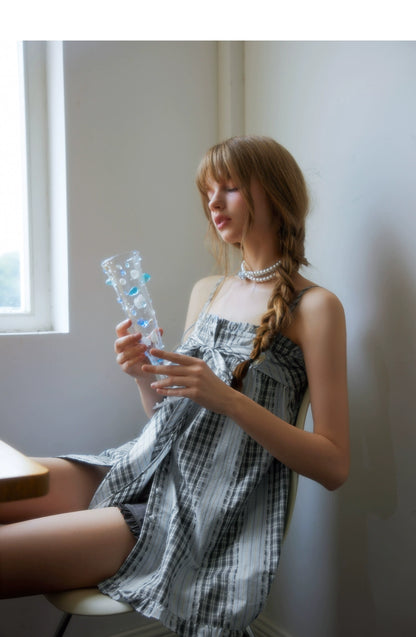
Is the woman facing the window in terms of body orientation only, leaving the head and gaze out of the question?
no

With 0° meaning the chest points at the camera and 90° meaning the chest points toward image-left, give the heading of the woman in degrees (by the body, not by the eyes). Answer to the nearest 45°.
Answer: approximately 45°

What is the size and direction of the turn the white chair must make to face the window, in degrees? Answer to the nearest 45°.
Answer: approximately 90° to its right

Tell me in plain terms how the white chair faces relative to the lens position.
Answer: facing to the left of the viewer
